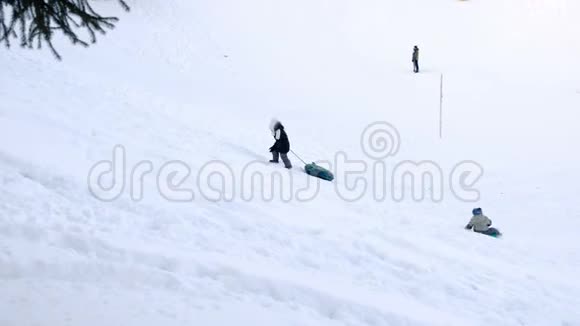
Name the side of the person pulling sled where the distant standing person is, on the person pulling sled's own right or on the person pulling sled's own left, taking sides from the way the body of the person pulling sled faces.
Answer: on the person pulling sled's own right

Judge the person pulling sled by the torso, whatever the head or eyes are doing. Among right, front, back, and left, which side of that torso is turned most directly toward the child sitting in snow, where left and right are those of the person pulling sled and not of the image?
back

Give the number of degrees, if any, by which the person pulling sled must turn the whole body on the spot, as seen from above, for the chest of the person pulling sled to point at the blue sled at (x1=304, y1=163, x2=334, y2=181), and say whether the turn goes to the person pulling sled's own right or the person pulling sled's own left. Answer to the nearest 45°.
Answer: approximately 180°

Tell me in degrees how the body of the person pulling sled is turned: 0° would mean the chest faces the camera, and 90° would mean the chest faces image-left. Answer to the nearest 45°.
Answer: approximately 90°
